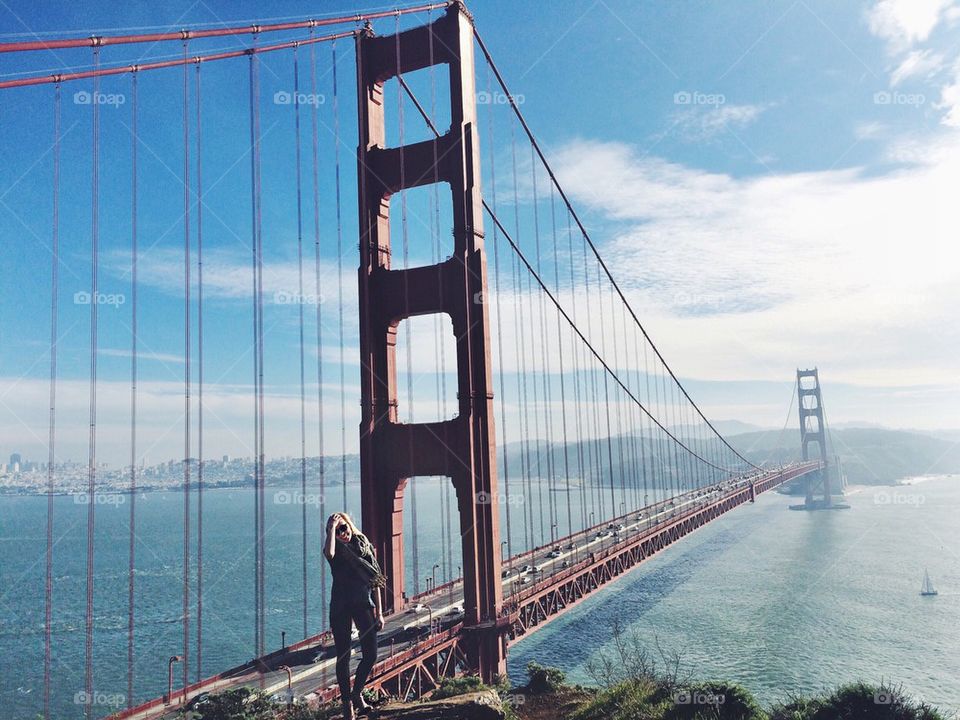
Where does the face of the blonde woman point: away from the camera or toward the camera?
toward the camera

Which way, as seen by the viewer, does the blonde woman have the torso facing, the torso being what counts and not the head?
toward the camera

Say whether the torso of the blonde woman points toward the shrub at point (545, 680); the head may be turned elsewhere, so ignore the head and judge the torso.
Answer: no

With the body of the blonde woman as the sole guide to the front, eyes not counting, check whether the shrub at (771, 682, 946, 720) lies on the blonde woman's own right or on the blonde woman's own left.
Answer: on the blonde woman's own left
